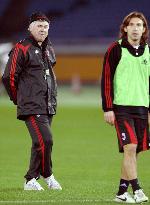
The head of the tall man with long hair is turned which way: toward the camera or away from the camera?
toward the camera

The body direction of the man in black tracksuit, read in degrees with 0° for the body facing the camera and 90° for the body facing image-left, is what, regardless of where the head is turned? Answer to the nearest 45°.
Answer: approximately 315°

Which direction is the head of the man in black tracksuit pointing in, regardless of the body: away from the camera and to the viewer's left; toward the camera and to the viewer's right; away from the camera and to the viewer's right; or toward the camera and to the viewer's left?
toward the camera and to the viewer's right

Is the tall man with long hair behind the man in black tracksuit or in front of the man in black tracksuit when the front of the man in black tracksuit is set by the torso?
in front
